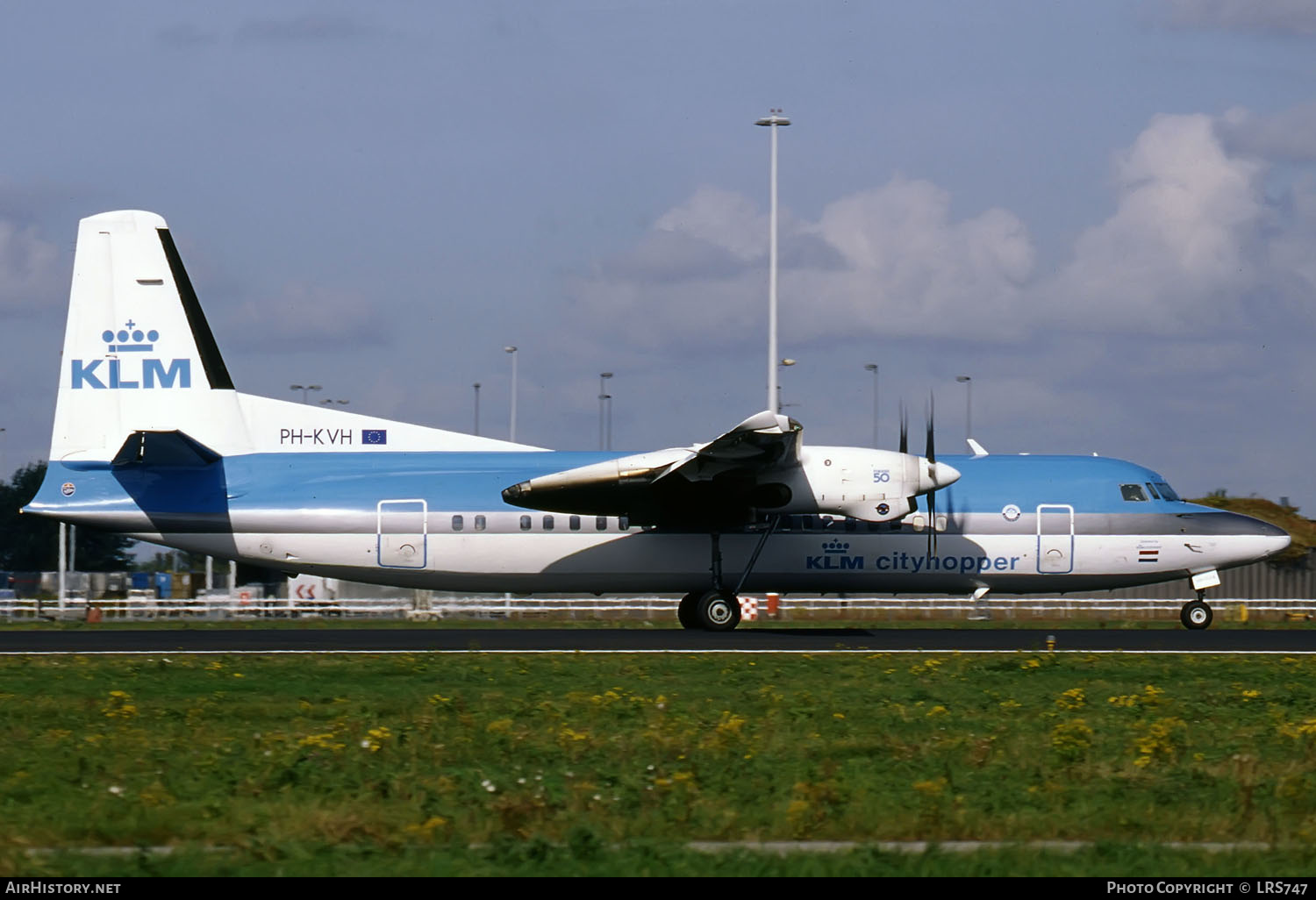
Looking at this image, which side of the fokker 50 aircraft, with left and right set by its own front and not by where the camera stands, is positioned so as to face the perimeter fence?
left

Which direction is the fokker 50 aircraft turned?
to the viewer's right
